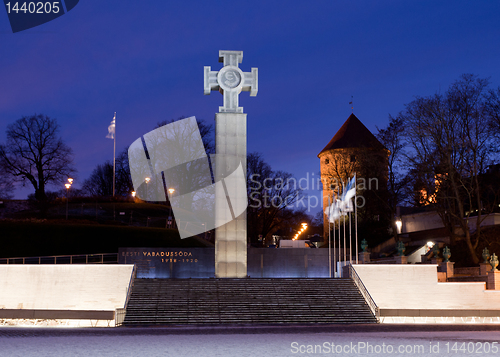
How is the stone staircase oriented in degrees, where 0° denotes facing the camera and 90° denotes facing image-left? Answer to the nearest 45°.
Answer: approximately 0°

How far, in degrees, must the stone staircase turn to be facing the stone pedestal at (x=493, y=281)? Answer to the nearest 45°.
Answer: approximately 90° to its left

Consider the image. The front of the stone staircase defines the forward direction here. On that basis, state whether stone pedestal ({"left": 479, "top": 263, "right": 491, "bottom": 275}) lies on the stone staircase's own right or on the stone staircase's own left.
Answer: on the stone staircase's own left

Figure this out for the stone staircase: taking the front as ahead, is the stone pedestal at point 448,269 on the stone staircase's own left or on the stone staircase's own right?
on the stone staircase's own left

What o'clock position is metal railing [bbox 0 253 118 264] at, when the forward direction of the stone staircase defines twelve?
The metal railing is roughly at 4 o'clock from the stone staircase.

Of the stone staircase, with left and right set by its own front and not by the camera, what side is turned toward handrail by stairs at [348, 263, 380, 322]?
left
